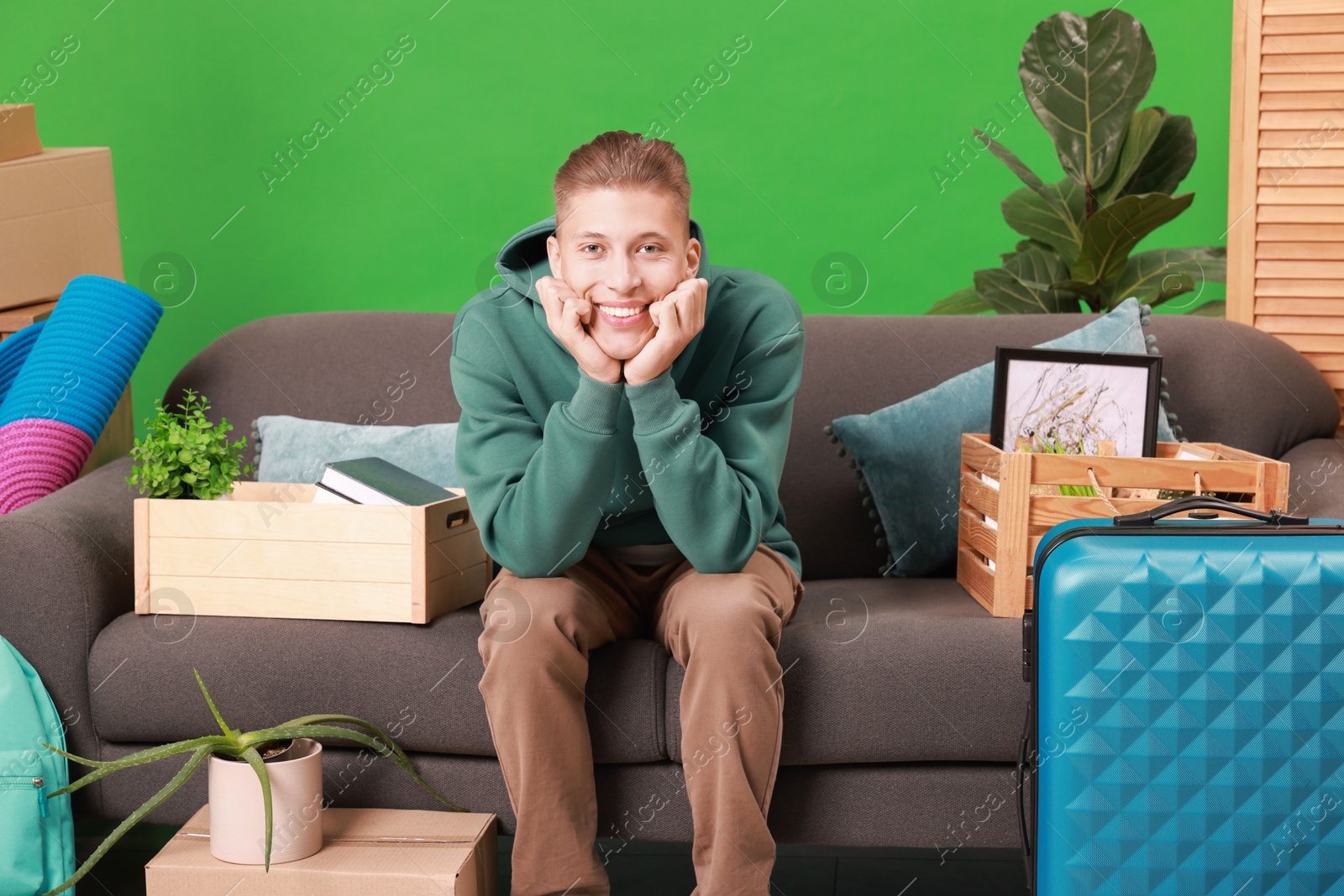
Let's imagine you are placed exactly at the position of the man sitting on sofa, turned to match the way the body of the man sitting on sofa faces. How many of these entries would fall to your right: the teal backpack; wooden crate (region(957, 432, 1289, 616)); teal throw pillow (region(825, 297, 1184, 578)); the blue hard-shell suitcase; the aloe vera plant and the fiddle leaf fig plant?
2

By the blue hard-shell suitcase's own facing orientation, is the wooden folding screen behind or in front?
behind

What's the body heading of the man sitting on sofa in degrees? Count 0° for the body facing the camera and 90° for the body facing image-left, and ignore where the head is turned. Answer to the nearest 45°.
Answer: approximately 0°

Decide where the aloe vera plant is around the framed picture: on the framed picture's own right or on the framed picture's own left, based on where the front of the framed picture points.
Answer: on the framed picture's own right

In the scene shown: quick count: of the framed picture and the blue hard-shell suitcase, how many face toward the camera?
2

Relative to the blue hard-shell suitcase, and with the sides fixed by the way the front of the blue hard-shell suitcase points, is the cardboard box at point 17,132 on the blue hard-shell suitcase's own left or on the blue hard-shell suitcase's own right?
on the blue hard-shell suitcase's own right

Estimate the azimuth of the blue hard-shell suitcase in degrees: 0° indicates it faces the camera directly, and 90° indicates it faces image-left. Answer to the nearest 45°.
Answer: approximately 0°
